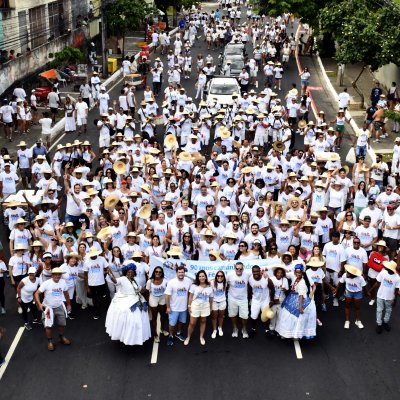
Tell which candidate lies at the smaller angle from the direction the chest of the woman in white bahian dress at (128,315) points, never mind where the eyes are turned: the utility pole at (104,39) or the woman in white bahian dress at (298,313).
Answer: the woman in white bahian dress

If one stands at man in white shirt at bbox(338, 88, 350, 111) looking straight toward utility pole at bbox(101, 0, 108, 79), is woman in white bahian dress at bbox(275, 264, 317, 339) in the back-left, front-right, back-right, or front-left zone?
back-left

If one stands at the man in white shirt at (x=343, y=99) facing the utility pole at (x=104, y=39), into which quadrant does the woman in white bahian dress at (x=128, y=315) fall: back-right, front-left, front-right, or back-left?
back-left

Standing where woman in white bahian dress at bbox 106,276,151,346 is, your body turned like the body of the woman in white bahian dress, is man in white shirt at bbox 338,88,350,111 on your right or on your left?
on your left

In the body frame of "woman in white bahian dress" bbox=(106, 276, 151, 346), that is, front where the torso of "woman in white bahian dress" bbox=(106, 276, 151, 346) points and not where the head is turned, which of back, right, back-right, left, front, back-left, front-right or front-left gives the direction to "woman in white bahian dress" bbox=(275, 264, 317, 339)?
front-left

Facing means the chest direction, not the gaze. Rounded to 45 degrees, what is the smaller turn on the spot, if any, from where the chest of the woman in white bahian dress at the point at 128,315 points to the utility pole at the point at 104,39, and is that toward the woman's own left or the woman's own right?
approximately 135° to the woman's own left

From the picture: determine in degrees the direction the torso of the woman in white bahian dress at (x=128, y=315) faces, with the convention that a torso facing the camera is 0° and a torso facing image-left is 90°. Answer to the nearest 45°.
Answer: approximately 315°
